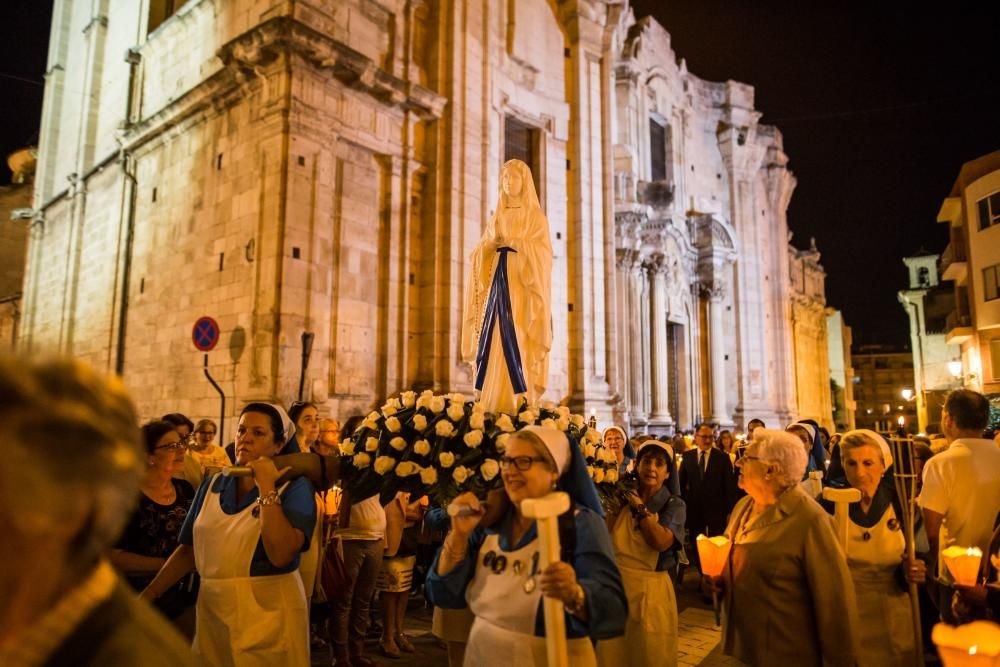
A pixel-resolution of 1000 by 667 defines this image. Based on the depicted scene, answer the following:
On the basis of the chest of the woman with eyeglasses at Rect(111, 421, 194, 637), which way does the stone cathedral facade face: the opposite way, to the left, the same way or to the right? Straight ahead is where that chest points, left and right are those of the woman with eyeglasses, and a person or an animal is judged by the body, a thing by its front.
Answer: the same way

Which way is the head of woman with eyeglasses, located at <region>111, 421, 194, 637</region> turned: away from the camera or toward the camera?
toward the camera

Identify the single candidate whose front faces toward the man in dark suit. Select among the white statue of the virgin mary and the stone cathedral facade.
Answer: the stone cathedral facade

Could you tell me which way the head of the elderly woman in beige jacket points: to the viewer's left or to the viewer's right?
to the viewer's left

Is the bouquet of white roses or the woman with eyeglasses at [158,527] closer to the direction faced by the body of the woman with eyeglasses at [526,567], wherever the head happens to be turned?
the woman with eyeglasses

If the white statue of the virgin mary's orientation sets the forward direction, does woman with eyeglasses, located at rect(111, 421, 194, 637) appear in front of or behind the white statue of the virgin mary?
in front

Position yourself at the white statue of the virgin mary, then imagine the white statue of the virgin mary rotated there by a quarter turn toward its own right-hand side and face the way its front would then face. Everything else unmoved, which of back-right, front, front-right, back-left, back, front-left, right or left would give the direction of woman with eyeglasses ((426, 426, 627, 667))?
back-left

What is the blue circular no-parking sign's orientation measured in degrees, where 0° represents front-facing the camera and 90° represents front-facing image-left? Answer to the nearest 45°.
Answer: approximately 0°

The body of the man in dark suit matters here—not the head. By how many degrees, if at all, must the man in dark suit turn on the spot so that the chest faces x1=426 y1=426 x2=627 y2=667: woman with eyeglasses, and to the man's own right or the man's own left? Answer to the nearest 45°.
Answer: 0° — they already face them

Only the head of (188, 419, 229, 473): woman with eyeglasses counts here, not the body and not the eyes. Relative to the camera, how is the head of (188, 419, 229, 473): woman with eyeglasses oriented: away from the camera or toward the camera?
toward the camera

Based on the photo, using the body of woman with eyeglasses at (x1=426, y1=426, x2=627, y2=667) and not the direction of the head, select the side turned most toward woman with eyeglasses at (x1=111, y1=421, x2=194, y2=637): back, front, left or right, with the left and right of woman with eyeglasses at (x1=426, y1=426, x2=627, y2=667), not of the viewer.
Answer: right

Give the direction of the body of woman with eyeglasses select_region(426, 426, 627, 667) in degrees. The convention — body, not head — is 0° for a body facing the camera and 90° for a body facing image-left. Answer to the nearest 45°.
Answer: approximately 45°

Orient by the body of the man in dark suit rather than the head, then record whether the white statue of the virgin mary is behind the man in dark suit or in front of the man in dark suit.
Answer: in front

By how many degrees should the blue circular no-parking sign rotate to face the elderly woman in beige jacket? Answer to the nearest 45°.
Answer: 0° — it already faces them

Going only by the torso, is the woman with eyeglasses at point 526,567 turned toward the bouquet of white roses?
no

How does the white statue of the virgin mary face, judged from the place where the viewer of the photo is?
facing the viewer and to the left of the viewer

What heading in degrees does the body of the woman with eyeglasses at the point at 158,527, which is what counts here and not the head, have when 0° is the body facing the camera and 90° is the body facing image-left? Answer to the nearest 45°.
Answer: approximately 315°

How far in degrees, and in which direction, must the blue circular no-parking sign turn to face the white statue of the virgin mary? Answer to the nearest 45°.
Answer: approximately 45° to its left

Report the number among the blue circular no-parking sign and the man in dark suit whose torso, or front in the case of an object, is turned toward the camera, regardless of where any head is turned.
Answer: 2

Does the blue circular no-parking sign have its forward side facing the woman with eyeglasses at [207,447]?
yes
